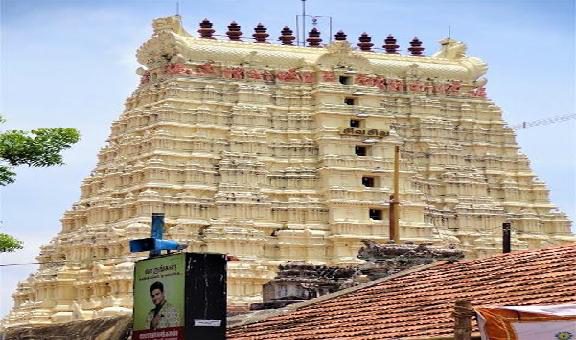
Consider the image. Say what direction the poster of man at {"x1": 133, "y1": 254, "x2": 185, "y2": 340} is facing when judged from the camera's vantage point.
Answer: facing the viewer and to the left of the viewer

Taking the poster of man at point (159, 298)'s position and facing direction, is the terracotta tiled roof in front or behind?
behind
